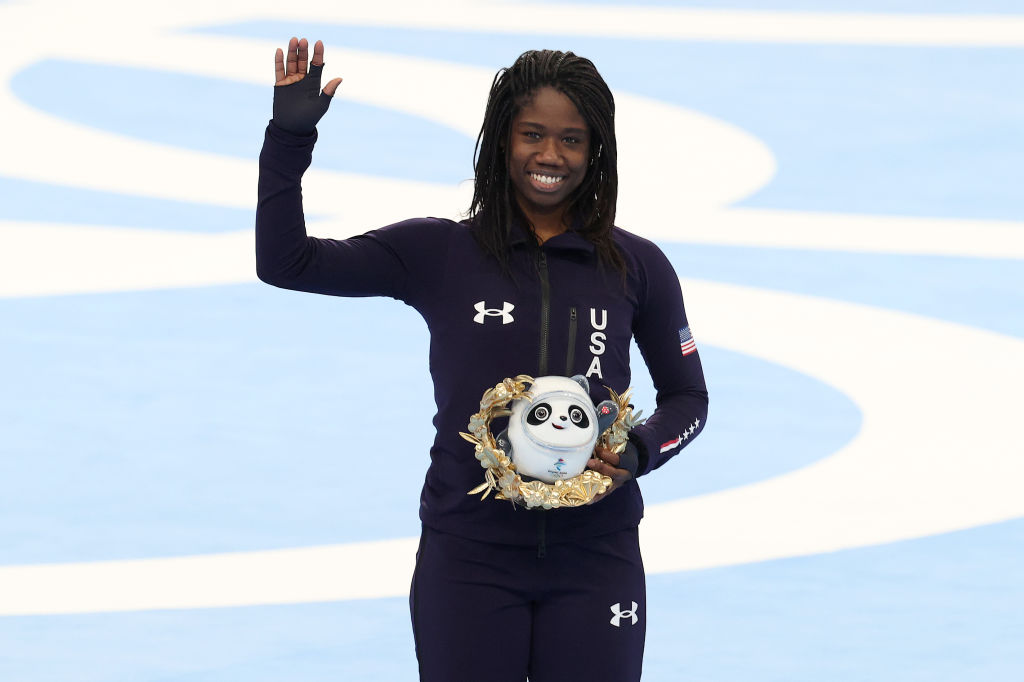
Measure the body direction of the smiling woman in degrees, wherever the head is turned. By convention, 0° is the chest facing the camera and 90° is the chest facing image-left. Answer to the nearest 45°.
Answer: approximately 0°
